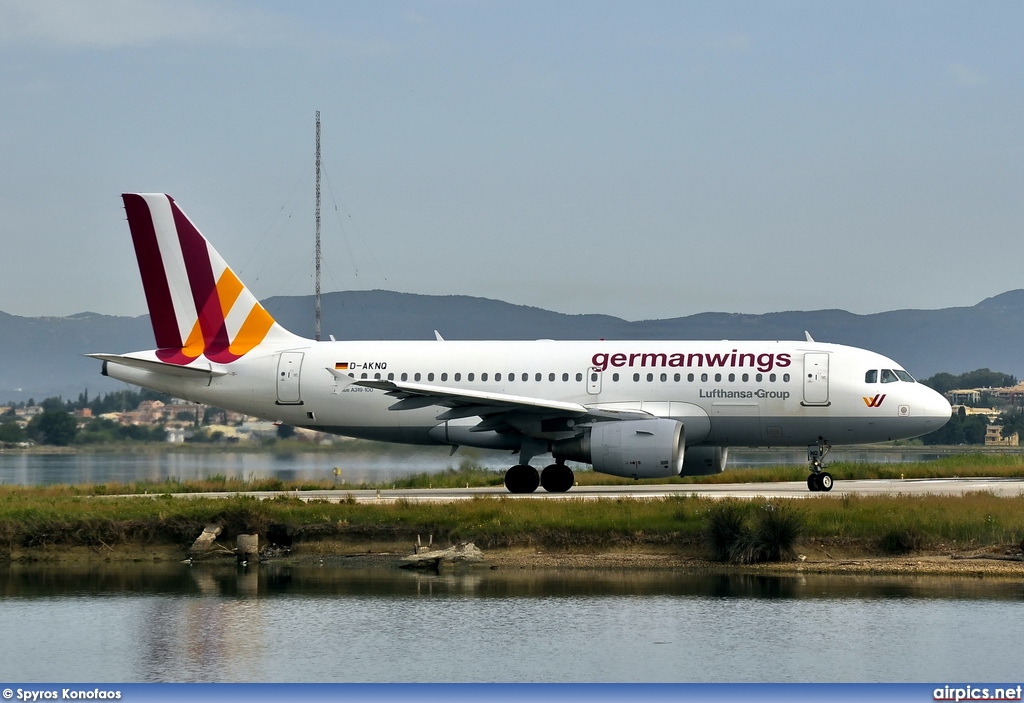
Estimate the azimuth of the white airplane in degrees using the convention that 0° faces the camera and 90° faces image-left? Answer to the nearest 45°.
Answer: approximately 270°

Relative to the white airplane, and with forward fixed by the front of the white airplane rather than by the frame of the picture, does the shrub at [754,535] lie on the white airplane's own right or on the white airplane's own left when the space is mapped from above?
on the white airplane's own right
